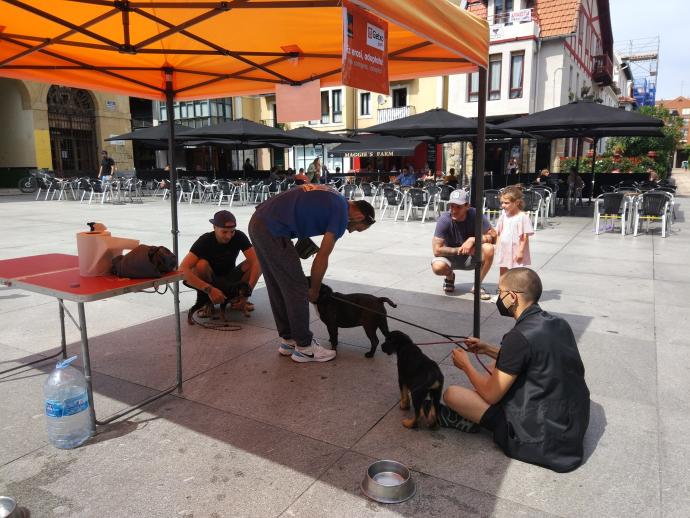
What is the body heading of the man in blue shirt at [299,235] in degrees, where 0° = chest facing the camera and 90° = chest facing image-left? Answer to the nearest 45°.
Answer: approximately 270°

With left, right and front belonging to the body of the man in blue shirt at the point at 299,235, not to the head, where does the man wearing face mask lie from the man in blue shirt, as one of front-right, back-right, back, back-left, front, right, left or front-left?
front-right

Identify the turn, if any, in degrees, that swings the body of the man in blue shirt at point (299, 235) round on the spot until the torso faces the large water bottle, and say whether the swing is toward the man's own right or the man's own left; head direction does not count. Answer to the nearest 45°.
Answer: approximately 135° to the man's own right

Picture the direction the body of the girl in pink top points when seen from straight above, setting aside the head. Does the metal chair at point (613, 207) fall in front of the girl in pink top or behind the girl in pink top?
behind

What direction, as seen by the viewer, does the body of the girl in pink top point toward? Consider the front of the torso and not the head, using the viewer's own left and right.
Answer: facing the viewer and to the left of the viewer

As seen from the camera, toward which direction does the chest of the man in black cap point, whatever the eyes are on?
toward the camera

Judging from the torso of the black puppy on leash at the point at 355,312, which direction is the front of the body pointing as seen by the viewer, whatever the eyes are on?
to the viewer's left

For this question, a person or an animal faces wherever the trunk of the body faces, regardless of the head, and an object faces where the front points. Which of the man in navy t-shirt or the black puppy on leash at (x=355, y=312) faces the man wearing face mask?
the man in navy t-shirt

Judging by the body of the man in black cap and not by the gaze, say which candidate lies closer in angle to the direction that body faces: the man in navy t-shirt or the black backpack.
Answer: the black backpack

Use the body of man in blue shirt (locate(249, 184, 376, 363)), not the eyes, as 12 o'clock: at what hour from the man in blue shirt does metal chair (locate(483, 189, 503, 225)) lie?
The metal chair is roughly at 10 o'clock from the man in blue shirt.

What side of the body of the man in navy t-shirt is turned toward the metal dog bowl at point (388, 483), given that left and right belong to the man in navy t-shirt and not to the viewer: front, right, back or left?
front

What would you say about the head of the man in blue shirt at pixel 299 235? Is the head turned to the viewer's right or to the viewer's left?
to the viewer's right

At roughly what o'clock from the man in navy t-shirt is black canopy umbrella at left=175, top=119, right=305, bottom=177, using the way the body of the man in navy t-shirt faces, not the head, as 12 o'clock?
The black canopy umbrella is roughly at 5 o'clock from the man in navy t-shirt.

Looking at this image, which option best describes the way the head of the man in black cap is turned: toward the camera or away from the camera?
toward the camera
